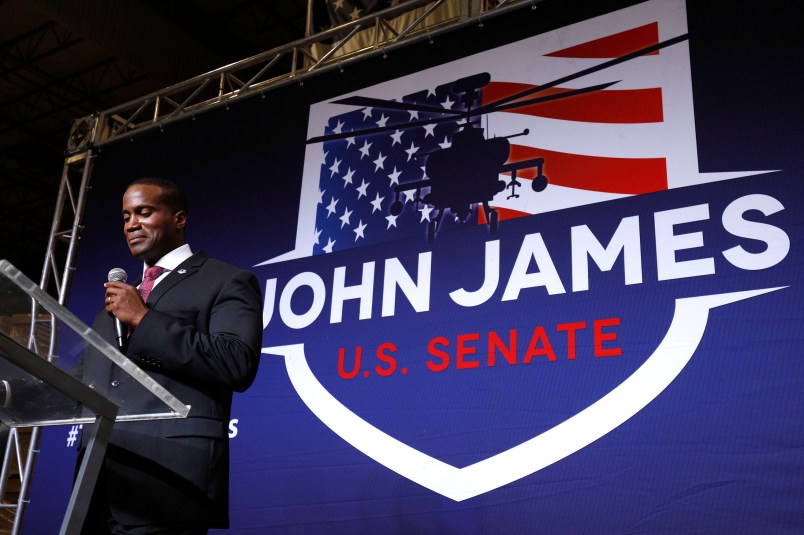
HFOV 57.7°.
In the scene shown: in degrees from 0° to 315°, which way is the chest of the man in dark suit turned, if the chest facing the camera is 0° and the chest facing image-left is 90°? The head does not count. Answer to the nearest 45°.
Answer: approximately 45°
